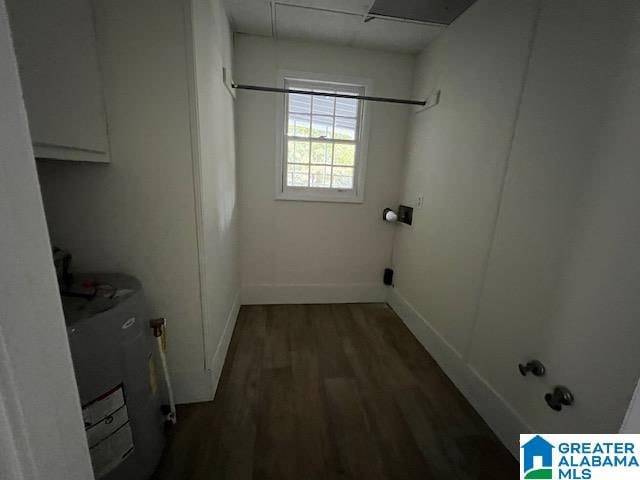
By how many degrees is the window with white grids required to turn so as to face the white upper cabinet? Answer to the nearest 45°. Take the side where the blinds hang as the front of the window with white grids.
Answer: approximately 45° to its right

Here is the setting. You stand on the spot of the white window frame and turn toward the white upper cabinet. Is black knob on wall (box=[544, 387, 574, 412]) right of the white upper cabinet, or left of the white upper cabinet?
left

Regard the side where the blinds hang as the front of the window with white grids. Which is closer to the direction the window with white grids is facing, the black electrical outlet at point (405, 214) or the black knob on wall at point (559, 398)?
the black knob on wall

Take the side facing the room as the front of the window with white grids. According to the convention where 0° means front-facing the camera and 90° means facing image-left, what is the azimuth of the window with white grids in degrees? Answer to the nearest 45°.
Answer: approximately 0°

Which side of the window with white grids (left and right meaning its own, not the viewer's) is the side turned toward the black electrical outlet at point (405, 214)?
left

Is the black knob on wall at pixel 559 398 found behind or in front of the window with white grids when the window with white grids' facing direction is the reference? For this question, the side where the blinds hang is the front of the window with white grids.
in front
